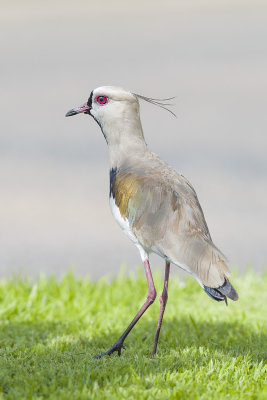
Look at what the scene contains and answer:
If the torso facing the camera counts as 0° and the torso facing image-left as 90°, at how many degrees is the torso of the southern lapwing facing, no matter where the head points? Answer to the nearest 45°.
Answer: approximately 90°
